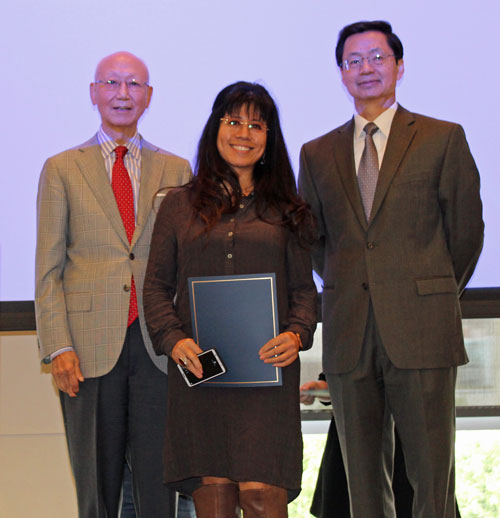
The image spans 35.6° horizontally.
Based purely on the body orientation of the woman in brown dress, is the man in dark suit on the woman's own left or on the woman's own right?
on the woman's own left

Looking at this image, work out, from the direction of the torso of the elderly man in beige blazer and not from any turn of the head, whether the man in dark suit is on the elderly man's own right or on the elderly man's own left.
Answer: on the elderly man's own left

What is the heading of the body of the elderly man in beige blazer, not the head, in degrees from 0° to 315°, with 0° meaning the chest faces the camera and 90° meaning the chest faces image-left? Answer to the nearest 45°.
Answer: approximately 0°

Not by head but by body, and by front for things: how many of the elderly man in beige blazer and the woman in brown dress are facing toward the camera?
2
